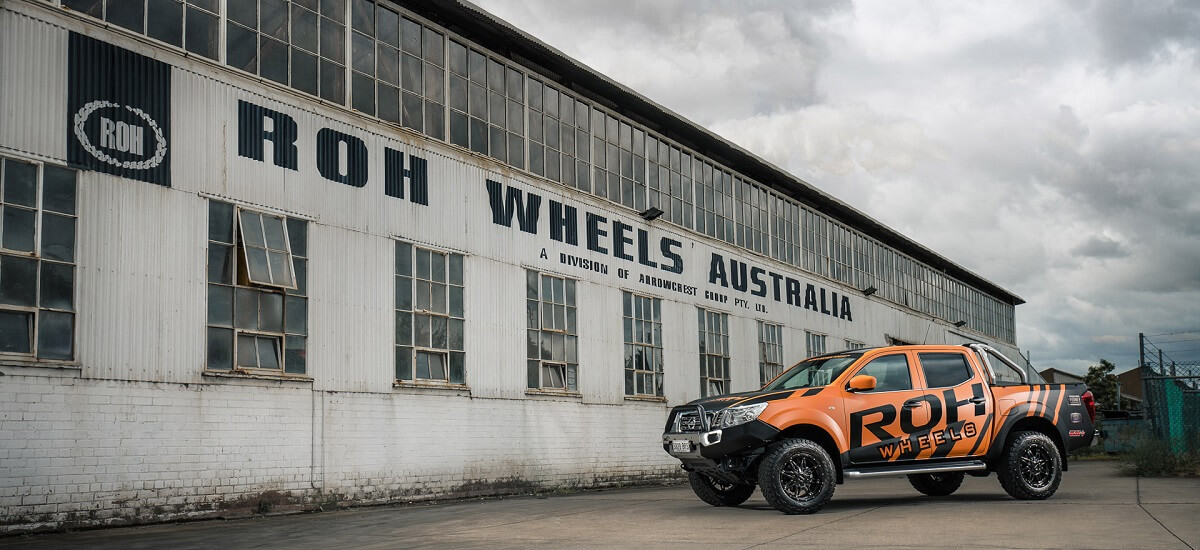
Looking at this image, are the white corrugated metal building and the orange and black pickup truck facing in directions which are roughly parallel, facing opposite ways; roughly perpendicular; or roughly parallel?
roughly perpendicular

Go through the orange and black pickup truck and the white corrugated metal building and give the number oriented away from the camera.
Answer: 0

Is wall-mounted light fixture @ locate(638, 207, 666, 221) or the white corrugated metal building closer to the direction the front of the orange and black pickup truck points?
the white corrugated metal building

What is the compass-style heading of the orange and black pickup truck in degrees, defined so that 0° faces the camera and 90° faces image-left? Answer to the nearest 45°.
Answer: approximately 45°

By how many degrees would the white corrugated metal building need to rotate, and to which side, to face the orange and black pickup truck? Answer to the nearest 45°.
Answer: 0° — it already faces it
